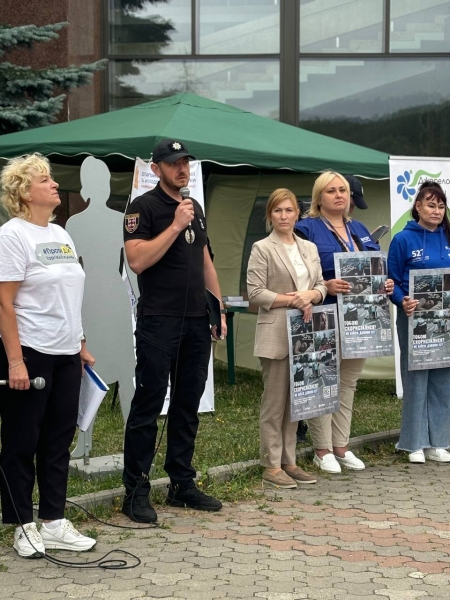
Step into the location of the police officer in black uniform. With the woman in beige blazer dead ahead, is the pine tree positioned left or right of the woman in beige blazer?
left

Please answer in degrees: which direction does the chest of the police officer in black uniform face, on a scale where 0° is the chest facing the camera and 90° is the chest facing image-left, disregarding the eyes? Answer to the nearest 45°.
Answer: approximately 315°

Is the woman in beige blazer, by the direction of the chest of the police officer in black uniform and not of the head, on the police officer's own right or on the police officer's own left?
on the police officer's own left

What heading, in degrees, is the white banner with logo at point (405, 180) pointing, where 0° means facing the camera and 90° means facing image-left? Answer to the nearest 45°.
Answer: approximately 0°

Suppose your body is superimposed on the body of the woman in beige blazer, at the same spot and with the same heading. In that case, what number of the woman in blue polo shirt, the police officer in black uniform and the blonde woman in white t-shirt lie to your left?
1

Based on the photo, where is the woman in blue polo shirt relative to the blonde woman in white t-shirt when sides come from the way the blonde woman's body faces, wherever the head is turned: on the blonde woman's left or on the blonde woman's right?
on the blonde woman's left

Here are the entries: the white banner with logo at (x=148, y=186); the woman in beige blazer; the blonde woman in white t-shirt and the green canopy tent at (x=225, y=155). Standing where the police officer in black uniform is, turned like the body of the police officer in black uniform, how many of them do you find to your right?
1

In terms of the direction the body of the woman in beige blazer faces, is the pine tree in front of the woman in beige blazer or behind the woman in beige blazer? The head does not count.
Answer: behind

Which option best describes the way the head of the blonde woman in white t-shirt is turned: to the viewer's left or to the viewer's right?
to the viewer's right

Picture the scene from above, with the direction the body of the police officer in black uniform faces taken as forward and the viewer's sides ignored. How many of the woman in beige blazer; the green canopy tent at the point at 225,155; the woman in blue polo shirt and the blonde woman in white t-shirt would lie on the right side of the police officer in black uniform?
1

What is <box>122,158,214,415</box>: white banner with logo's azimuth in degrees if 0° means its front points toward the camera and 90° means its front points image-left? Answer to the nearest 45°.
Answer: approximately 0°

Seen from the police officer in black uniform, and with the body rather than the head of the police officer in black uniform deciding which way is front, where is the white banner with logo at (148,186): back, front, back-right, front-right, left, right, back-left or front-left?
back-left
